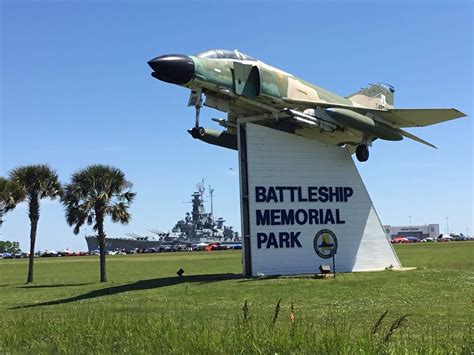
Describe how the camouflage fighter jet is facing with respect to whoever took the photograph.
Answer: facing the viewer and to the left of the viewer

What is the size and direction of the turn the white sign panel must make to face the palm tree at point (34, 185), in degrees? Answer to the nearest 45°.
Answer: approximately 135° to its right

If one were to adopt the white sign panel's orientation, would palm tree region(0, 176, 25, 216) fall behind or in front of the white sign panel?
behind

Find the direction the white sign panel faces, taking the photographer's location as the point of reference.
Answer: facing the viewer and to the right of the viewer
